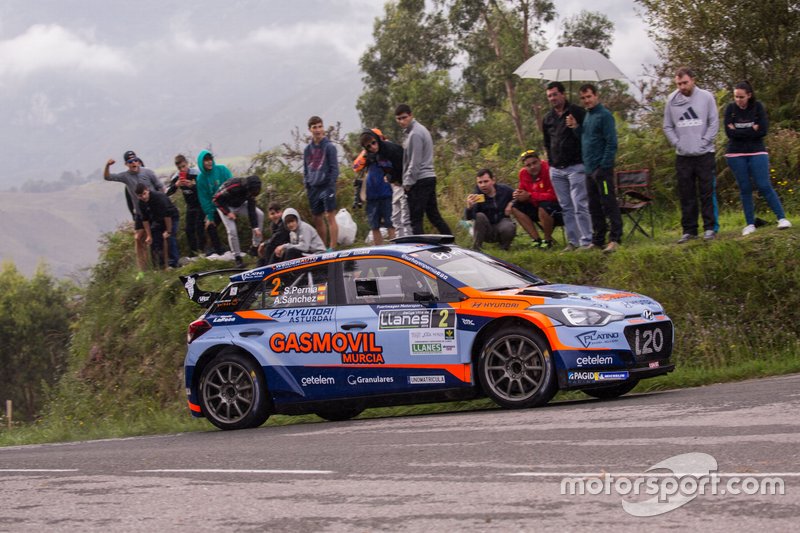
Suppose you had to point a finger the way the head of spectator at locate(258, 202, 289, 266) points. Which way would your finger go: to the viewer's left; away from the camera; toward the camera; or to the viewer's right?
toward the camera

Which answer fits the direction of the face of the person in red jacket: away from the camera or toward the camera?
toward the camera

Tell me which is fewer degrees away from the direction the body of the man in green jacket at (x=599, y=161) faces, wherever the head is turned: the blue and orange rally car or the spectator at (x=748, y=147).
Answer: the blue and orange rally car

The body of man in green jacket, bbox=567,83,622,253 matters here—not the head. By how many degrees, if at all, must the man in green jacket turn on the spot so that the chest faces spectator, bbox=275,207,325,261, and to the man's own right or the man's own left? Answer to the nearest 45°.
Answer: approximately 45° to the man's own right

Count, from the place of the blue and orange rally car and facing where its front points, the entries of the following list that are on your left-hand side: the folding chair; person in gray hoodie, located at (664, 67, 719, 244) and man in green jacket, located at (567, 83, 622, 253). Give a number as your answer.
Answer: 3

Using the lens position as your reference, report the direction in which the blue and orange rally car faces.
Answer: facing the viewer and to the right of the viewer

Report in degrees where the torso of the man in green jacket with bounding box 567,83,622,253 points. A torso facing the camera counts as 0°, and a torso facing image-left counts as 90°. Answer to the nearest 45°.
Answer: approximately 45°

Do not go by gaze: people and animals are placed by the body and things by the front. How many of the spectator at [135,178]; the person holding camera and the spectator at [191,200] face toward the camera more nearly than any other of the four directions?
3

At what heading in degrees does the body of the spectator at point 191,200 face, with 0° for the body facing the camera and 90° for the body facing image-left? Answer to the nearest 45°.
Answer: approximately 0°

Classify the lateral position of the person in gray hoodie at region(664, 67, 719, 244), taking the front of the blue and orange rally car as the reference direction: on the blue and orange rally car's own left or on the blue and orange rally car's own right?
on the blue and orange rally car's own left

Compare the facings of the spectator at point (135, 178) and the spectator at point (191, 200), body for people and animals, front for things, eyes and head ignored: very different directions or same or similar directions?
same or similar directions

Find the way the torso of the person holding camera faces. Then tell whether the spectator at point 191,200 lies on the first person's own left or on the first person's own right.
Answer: on the first person's own right

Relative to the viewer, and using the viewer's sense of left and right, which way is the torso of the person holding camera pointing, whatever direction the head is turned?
facing the viewer

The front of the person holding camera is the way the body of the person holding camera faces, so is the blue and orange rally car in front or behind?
in front
